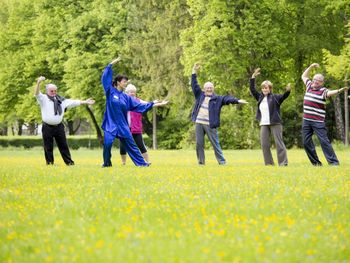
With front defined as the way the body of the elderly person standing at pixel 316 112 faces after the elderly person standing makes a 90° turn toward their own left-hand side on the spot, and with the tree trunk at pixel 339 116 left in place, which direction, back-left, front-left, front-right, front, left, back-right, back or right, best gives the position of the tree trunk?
left

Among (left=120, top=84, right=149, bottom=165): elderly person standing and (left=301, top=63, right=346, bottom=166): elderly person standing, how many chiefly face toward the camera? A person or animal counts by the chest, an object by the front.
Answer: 2

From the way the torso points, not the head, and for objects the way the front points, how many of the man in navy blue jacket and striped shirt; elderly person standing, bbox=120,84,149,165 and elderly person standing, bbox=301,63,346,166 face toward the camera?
3

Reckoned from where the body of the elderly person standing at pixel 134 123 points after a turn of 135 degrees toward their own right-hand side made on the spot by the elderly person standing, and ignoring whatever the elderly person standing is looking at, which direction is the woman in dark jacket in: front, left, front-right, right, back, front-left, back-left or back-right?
back-right

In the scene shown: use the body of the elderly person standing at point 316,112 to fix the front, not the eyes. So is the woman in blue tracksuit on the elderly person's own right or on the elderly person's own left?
on the elderly person's own right

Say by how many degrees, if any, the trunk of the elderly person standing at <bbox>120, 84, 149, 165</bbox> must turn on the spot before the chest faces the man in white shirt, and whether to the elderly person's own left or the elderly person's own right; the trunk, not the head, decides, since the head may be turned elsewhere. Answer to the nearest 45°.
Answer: approximately 90° to the elderly person's own right

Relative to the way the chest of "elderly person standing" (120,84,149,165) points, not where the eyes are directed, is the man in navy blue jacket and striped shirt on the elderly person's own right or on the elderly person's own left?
on the elderly person's own left

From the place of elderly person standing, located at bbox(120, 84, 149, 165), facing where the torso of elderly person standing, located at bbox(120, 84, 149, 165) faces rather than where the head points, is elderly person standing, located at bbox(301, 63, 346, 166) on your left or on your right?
on your left

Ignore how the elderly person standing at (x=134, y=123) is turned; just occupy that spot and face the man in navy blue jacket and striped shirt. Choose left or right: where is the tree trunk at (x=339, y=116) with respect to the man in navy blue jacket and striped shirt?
left

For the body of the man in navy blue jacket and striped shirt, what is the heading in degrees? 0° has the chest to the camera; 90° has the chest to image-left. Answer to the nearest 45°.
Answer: approximately 0°

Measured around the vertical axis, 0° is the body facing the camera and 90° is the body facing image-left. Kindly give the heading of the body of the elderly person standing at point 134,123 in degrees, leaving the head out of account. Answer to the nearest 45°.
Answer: approximately 0°
